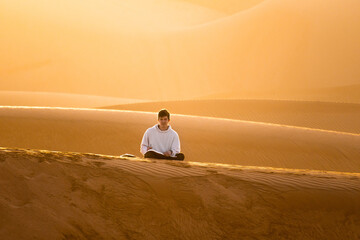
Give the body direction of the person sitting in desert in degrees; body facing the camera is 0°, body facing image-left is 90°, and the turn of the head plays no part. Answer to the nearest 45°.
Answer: approximately 0°
